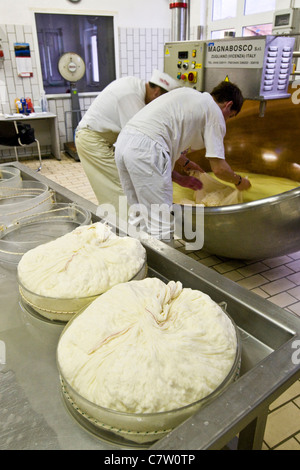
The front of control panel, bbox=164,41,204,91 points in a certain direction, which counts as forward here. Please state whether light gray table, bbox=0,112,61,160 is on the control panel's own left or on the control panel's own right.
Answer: on the control panel's own right

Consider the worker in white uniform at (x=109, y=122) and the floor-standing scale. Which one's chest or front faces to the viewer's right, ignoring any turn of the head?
the worker in white uniform

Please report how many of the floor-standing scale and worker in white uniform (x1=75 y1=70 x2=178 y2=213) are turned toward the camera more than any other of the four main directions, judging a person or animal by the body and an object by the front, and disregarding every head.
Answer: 1

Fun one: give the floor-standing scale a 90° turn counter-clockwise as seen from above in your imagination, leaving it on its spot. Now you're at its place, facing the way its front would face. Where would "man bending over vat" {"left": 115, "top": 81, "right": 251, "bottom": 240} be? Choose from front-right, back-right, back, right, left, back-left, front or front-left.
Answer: right

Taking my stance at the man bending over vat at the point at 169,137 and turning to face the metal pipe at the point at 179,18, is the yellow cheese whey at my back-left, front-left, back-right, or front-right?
front-right

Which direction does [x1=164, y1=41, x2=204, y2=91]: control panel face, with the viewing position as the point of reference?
facing the viewer and to the left of the viewer

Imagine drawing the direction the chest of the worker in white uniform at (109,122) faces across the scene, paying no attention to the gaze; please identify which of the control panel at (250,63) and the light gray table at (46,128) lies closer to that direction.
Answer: the control panel

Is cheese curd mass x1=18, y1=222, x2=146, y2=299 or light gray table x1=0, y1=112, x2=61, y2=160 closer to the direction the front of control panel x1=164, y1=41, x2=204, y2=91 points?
the cheese curd mass

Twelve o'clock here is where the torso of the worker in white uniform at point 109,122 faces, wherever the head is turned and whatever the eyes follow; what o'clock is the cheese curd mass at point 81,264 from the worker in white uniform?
The cheese curd mass is roughly at 3 o'clock from the worker in white uniform.

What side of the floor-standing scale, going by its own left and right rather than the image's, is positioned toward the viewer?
front

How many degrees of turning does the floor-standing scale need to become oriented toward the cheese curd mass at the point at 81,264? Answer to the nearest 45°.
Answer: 0° — it already faces it

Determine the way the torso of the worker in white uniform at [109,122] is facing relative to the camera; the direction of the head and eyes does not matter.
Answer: to the viewer's right

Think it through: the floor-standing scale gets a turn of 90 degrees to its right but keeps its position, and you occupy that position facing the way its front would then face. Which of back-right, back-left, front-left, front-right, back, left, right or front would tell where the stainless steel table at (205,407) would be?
left

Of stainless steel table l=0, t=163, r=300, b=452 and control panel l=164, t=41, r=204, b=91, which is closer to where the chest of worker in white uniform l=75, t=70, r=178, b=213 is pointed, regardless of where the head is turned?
the control panel
